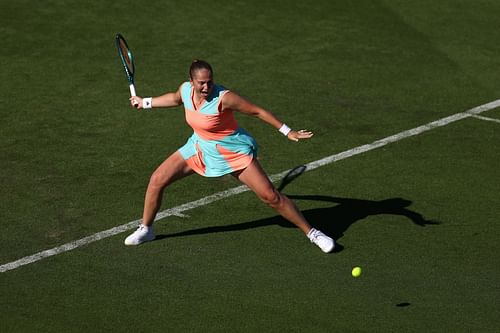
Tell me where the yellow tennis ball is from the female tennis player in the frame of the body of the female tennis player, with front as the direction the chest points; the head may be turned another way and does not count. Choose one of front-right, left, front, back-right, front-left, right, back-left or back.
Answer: front-left

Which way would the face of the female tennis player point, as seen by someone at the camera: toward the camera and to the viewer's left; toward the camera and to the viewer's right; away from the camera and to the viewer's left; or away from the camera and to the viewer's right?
toward the camera and to the viewer's right
